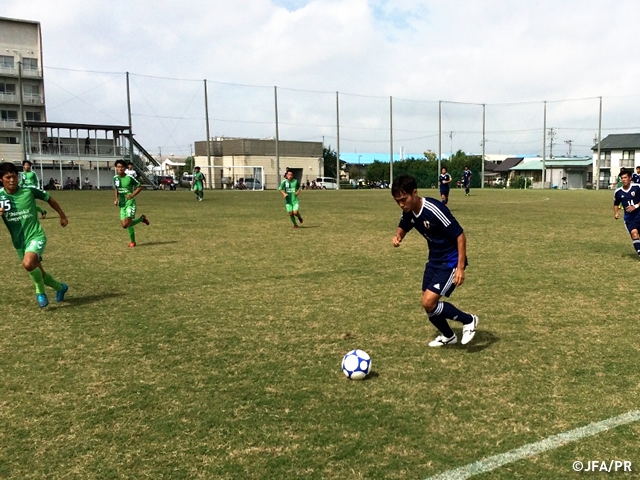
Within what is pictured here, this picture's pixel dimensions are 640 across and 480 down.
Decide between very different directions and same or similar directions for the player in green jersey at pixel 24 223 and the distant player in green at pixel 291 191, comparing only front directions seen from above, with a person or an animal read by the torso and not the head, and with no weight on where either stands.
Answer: same or similar directions

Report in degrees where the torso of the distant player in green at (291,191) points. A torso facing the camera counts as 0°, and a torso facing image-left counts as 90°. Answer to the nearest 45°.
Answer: approximately 0°

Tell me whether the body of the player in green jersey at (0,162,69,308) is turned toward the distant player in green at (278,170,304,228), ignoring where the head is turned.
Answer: no

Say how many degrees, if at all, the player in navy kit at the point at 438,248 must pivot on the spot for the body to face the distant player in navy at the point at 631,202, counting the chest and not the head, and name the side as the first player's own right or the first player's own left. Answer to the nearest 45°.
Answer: approximately 180°

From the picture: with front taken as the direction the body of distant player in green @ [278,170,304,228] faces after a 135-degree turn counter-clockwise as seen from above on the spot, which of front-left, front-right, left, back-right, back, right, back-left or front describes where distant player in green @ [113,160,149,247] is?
back

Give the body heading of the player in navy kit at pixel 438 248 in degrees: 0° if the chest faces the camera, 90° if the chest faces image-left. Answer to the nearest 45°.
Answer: approximately 45°

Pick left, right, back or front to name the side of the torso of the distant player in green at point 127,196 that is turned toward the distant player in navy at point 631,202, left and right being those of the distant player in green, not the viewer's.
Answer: left

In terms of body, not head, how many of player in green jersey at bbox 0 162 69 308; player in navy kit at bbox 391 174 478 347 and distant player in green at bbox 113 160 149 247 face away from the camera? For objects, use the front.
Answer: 0

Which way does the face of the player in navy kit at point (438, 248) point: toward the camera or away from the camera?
toward the camera

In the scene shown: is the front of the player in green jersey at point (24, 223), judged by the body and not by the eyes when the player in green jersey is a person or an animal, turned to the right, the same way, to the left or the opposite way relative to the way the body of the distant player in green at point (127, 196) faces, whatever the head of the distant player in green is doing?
the same way

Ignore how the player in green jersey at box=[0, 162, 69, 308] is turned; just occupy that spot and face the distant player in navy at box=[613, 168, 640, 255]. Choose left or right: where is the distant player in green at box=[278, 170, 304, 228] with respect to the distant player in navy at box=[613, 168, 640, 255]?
left

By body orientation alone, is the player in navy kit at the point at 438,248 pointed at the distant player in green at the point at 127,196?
no

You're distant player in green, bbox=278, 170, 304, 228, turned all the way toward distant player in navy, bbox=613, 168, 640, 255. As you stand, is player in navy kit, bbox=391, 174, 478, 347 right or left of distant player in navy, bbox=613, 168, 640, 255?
right

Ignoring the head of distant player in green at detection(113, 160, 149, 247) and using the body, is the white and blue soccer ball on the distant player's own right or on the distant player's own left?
on the distant player's own left
